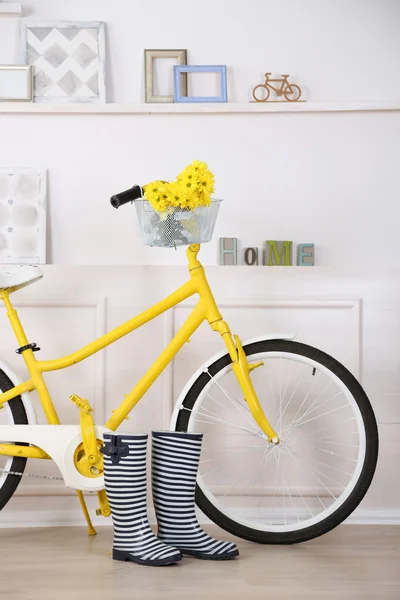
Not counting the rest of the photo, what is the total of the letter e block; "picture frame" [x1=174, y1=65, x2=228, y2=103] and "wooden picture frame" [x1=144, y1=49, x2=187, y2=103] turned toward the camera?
3

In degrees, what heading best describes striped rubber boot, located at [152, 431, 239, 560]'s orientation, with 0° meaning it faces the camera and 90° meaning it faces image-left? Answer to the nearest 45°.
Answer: approximately 270°

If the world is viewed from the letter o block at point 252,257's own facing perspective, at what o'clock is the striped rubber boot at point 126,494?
The striped rubber boot is roughly at 1 o'clock from the letter o block.

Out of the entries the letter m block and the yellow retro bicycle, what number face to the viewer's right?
1

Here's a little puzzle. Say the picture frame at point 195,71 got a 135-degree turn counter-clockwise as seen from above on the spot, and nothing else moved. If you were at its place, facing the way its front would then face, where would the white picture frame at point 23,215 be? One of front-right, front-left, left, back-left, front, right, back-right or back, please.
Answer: back-left

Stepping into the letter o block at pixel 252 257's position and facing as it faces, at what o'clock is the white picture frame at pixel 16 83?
The white picture frame is roughly at 3 o'clock from the letter o block.

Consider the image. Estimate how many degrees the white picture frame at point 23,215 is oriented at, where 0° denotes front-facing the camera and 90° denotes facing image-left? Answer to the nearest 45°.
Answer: approximately 0°
